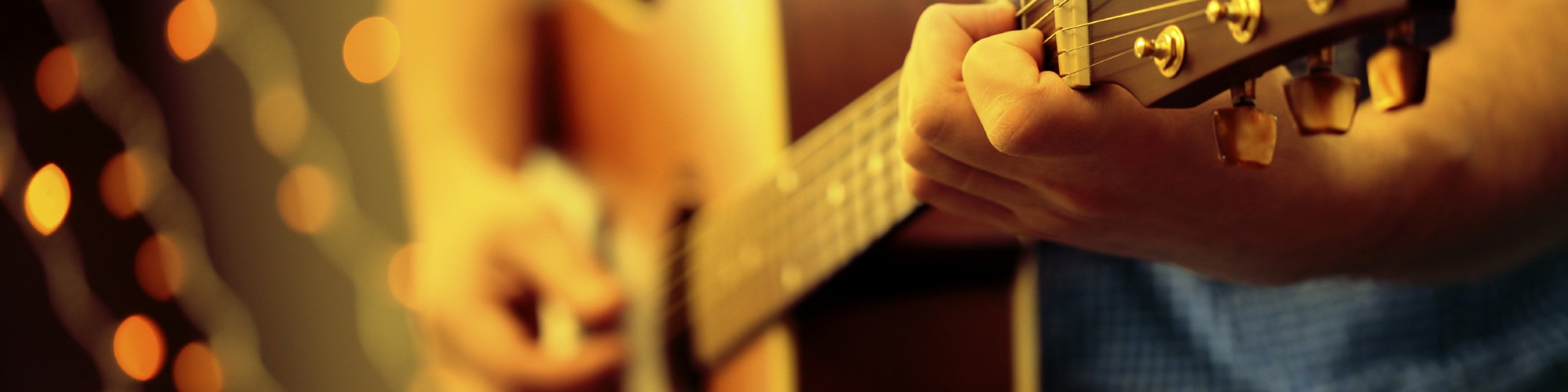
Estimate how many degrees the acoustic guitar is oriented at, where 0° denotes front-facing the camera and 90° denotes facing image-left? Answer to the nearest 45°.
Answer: approximately 45°
